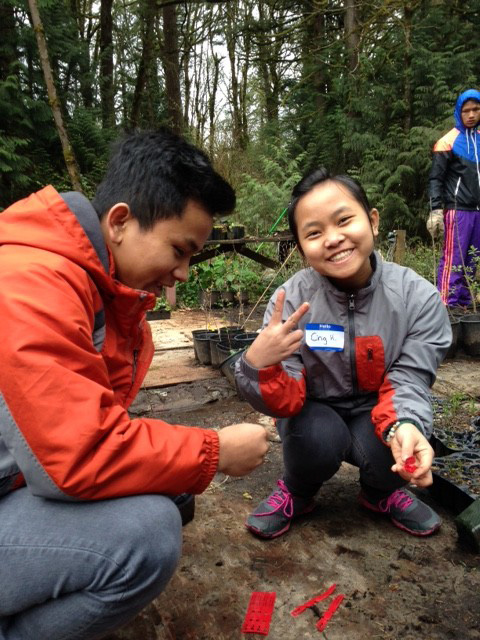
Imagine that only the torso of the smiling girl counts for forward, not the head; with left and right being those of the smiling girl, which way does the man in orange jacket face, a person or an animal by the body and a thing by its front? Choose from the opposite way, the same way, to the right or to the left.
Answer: to the left

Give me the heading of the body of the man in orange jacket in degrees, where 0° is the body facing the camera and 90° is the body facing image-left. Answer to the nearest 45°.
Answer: approximately 270°

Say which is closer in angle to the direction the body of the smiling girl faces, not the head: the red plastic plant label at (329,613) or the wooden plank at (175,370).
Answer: the red plastic plant label

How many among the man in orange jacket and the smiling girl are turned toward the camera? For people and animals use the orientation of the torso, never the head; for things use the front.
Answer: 1

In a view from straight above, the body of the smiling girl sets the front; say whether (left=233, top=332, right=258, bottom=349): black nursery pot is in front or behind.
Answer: behind

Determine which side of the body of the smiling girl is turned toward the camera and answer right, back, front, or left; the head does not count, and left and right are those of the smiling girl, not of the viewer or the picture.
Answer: front

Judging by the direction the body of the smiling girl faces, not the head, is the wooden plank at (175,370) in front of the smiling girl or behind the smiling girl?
behind

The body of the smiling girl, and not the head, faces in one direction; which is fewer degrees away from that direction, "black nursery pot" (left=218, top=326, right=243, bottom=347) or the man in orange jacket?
the man in orange jacket

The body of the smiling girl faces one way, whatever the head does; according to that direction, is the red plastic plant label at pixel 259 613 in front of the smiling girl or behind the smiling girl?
in front

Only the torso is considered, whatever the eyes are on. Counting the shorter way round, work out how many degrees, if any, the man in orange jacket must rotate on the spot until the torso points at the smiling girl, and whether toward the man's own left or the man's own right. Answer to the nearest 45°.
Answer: approximately 45° to the man's own left

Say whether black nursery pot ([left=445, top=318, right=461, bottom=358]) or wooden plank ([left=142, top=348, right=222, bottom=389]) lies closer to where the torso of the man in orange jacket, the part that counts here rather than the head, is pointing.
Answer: the black nursery pot
